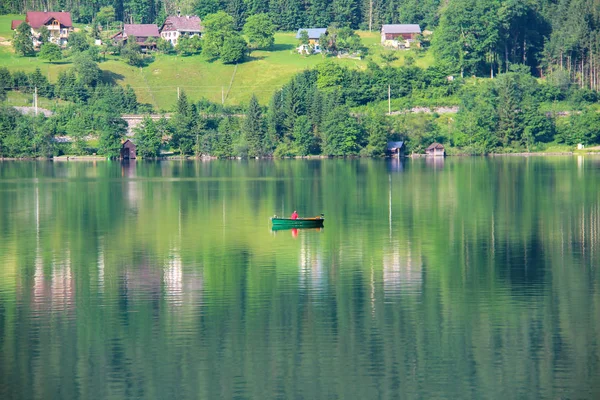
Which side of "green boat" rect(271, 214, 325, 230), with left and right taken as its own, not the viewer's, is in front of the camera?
right
